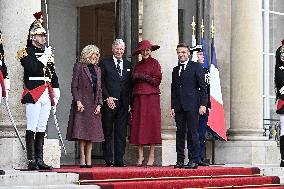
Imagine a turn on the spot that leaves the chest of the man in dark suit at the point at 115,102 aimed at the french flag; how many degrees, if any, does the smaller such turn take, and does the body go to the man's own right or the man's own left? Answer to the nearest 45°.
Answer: approximately 135° to the man's own left

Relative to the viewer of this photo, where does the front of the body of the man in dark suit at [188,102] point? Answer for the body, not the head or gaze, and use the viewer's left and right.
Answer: facing the viewer and to the left of the viewer

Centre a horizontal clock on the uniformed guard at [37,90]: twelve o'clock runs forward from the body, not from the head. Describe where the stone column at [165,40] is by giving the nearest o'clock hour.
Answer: The stone column is roughly at 9 o'clock from the uniformed guard.

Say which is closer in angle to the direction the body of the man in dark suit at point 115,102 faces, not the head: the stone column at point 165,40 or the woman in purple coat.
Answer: the woman in purple coat

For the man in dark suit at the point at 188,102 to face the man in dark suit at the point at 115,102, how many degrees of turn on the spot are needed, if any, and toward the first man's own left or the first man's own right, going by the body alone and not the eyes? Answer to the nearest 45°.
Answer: approximately 45° to the first man's own right

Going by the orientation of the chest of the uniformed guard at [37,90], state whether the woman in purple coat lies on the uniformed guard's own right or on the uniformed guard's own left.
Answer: on the uniformed guard's own left

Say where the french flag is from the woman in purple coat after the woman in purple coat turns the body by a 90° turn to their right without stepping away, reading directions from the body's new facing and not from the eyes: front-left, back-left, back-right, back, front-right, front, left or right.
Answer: back

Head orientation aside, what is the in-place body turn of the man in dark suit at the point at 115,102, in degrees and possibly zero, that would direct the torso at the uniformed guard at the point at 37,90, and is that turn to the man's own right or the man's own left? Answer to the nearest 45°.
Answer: approximately 45° to the man's own right

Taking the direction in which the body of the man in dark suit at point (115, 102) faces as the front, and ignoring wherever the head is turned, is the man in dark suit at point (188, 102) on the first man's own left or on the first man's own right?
on the first man's own left
